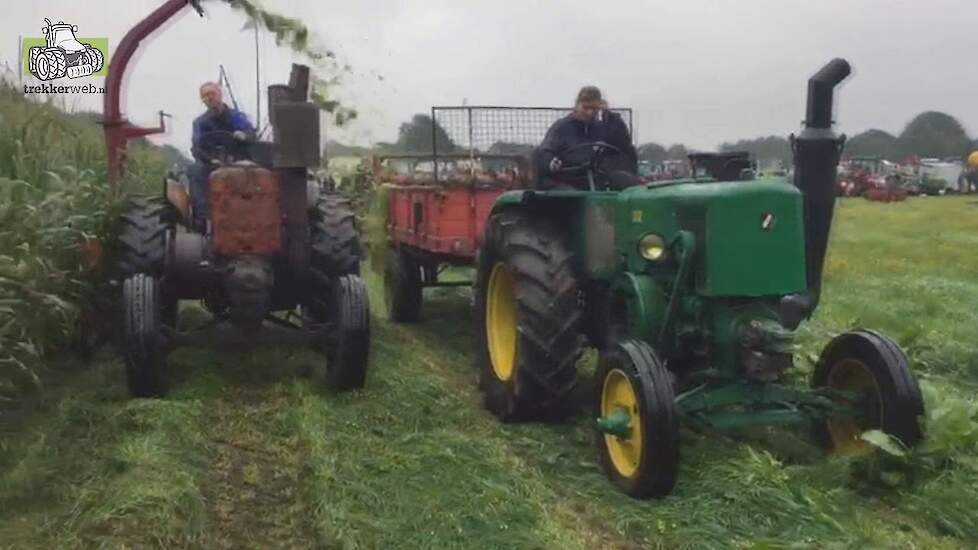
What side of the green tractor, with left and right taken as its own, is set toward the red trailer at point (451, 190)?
back

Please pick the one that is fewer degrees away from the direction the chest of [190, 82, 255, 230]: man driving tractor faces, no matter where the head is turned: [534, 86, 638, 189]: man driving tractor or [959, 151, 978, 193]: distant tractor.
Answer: the man driving tractor

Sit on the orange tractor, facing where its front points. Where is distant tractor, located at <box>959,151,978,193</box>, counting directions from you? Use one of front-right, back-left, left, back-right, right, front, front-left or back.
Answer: back-left

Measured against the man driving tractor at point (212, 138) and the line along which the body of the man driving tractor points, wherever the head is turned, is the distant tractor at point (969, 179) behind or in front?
behind

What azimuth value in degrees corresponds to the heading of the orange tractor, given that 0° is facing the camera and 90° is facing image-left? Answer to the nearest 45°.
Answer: approximately 0°

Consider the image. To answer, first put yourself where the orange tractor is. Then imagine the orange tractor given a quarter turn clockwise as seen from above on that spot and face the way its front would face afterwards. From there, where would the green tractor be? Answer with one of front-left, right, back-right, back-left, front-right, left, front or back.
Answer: back-left

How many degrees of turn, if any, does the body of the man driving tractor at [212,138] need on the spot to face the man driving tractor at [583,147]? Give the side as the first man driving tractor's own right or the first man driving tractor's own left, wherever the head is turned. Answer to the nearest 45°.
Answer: approximately 45° to the first man driving tractor's own left

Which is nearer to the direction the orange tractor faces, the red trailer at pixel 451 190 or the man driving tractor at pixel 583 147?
the man driving tractor

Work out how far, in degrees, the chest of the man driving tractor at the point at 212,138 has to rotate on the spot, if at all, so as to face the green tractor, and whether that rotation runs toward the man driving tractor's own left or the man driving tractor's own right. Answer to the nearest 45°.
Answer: approximately 45° to the man driving tractor's own left

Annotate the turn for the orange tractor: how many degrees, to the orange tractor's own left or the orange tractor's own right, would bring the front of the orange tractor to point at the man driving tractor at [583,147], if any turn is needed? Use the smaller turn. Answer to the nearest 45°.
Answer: approximately 90° to the orange tractor's own left

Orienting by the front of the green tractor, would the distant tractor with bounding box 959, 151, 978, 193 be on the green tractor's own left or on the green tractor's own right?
on the green tractor's own left
